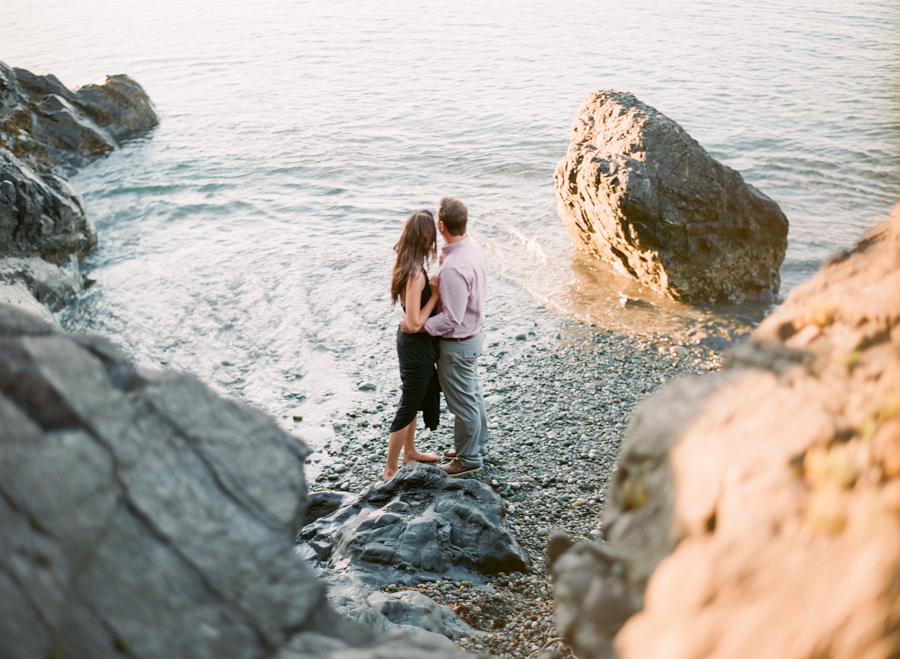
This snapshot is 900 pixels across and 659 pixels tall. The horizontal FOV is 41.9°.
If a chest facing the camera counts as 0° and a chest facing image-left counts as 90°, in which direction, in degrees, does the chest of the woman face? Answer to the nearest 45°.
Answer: approximately 270°

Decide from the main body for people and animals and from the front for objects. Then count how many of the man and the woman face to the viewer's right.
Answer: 1

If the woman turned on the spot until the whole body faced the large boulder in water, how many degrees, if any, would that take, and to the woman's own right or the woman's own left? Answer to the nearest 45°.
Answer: approximately 45° to the woman's own left

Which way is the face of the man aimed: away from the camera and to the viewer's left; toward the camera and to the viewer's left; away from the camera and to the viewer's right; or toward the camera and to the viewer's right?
away from the camera and to the viewer's left

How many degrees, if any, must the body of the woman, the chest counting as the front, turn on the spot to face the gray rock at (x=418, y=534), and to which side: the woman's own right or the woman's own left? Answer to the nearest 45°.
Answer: approximately 90° to the woman's own right

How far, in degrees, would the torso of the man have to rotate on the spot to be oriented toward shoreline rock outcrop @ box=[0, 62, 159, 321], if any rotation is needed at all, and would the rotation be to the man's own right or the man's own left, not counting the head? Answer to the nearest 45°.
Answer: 0° — they already face it

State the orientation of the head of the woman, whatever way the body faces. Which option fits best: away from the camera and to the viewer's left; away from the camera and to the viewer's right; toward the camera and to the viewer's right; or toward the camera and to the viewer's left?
away from the camera and to the viewer's right

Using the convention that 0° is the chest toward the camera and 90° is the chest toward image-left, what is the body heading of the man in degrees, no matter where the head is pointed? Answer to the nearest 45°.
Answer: approximately 135°

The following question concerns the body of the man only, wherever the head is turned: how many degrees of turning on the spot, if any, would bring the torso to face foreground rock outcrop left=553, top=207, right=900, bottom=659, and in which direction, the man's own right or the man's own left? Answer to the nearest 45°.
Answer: approximately 135° to the man's own left

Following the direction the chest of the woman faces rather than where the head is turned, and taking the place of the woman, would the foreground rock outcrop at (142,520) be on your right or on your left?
on your right

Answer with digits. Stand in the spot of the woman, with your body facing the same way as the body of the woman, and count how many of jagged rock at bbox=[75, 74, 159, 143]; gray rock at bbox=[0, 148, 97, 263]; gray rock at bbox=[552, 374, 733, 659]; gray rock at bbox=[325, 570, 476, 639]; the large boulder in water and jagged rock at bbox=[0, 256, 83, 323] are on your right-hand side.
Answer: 2

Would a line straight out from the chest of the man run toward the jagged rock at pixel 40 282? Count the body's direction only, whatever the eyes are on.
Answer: yes
